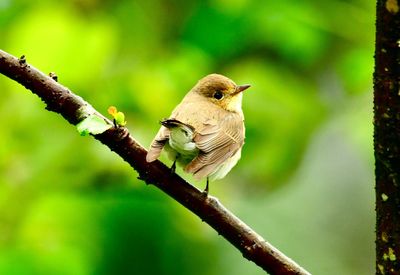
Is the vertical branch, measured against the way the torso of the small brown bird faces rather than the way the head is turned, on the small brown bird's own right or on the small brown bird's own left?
on the small brown bird's own right

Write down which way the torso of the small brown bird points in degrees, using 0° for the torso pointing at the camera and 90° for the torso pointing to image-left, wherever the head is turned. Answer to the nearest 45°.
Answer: approximately 225°
